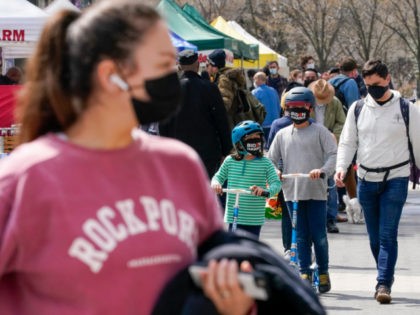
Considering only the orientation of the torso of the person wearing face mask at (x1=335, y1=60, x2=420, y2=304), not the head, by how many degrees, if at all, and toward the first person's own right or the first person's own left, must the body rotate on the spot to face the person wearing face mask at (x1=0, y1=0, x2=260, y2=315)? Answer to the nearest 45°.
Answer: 0° — they already face them

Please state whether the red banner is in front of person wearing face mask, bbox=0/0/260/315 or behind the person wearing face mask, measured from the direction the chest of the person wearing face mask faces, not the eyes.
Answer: behind

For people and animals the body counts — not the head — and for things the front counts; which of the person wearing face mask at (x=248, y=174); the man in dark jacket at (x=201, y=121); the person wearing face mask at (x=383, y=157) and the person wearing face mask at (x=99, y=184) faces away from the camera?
the man in dark jacket

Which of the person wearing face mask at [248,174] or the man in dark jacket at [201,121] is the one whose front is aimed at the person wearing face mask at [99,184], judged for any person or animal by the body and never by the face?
the person wearing face mask at [248,174]

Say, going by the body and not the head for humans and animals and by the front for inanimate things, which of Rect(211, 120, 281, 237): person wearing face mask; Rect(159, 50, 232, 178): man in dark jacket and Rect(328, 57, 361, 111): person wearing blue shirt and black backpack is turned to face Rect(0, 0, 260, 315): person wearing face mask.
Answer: Rect(211, 120, 281, 237): person wearing face mask

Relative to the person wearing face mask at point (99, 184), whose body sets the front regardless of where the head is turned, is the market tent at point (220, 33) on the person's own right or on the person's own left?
on the person's own left

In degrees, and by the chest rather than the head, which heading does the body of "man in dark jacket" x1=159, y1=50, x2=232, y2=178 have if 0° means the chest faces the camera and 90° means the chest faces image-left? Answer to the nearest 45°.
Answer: approximately 180°

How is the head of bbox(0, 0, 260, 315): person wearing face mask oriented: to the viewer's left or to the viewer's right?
to the viewer's right
